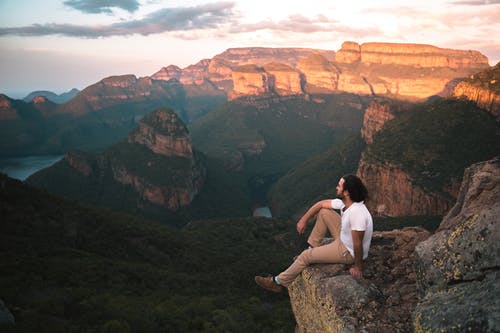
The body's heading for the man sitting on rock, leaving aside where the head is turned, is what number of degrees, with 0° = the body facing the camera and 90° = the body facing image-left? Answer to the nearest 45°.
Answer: approximately 90°

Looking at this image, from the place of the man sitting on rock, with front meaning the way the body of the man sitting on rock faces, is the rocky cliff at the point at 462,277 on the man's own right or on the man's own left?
on the man's own left
